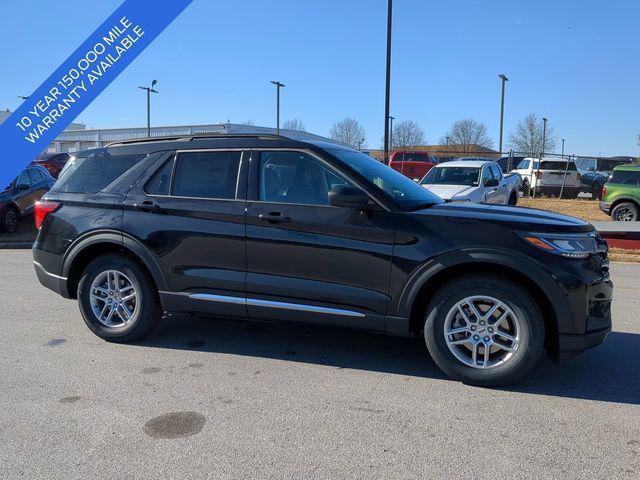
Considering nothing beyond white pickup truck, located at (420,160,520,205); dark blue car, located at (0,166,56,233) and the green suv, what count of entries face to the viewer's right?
1

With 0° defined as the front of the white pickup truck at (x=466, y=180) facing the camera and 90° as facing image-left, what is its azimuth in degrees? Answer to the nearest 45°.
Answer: approximately 45°

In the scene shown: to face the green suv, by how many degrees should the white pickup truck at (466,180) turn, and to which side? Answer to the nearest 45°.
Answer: approximately 135° to its left

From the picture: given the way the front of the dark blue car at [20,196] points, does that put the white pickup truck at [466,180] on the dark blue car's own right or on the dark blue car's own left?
on the dark blue car's own left

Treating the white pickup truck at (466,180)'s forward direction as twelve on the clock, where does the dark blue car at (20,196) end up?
The dark blue car is roughly at 1 o'clock from the white pickup truck.
